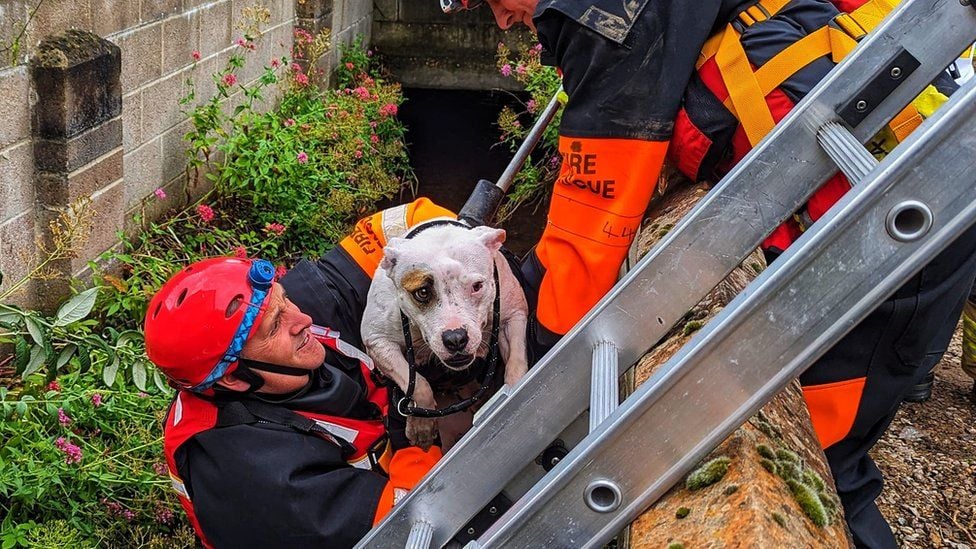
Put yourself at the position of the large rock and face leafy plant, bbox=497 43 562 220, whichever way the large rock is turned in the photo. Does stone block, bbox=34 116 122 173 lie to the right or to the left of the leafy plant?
left

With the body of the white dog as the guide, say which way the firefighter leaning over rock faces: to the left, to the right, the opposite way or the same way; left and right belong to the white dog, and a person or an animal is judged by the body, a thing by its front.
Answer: to the right

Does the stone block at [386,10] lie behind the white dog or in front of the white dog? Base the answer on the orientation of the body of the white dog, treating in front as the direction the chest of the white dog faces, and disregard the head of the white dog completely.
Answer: behind

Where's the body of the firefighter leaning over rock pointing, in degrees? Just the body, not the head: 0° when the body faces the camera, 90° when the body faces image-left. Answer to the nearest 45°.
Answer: approximately 90°

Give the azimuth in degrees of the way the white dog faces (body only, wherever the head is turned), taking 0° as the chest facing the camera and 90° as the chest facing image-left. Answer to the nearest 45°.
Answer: approximately 0°

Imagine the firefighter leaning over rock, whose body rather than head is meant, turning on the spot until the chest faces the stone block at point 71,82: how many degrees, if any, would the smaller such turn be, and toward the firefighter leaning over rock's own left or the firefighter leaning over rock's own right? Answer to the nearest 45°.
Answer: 0° — they already face it

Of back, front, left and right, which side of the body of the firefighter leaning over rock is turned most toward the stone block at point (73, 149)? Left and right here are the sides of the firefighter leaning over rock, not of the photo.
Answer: front

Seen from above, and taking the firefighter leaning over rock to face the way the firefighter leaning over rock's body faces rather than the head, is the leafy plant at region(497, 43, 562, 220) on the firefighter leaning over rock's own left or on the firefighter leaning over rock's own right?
on the firefighter leaning over rock's own right

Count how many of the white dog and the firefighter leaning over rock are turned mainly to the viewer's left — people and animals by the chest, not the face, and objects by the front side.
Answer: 1

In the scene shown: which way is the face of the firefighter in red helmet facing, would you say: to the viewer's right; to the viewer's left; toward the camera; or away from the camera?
to the viewer's right
